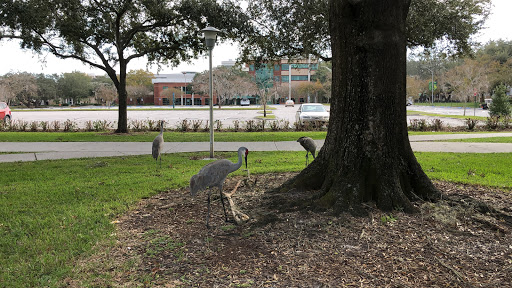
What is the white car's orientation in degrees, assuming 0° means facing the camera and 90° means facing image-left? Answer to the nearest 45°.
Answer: approximately 0°

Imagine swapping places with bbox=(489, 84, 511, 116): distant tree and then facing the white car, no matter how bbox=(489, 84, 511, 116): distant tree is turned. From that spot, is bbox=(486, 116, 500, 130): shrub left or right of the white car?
left

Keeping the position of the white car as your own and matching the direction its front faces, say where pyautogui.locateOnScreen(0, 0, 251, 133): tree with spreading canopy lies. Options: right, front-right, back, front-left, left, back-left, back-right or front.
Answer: front-right

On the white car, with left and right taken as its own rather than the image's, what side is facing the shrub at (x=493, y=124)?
left

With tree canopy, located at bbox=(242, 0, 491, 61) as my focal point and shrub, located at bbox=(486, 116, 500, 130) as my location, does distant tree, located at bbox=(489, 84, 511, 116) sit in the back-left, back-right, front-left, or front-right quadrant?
back-right

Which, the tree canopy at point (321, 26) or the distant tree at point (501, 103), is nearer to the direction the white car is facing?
the tree canopy

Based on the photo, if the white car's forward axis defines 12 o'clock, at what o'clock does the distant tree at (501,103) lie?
The distant tree is roughly at 8 o'clock from the white car.

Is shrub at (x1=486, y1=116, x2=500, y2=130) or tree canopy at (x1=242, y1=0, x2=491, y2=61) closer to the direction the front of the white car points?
the tree canopy

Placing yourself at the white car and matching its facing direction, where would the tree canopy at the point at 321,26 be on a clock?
The tree canopy is roughly at 12 o'clock from the white car.
